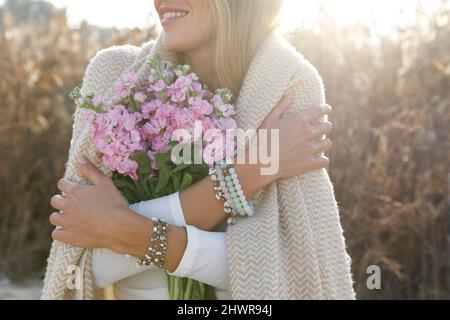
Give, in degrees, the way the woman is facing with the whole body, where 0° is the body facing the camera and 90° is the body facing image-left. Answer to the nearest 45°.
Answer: approximately 45°

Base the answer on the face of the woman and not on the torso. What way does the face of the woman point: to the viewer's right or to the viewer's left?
to the viewer's left
